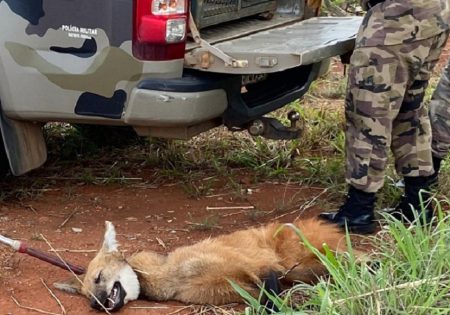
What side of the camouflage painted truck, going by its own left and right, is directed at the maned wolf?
back

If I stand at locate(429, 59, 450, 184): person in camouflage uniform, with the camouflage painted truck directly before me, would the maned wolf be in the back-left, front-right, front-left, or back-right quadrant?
front-left

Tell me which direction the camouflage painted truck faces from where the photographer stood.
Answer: facing away from the viewer and to the left of the viewer

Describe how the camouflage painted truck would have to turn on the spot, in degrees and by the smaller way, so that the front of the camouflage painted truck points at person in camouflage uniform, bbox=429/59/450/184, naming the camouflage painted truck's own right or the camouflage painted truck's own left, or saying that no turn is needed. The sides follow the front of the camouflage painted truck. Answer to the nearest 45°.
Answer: approximately 135° to the camouflage painted truck's own right
